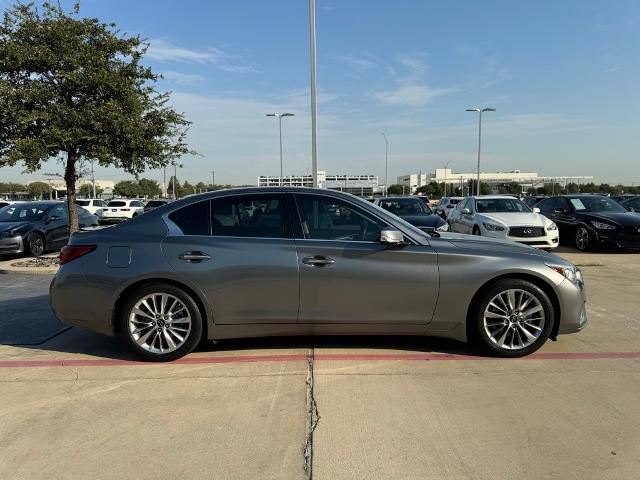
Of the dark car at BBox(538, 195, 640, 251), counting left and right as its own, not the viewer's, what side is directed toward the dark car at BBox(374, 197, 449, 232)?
right

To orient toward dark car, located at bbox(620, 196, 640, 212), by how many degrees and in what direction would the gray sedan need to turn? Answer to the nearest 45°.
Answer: approximately 45° to its left

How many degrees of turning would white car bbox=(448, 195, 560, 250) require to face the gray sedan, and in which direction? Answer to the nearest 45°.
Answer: approximately 45° to its right

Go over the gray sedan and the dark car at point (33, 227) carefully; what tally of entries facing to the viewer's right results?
1

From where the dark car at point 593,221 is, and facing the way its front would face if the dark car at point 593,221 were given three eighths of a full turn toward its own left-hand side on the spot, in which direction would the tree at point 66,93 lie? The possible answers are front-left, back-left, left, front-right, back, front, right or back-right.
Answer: back-left

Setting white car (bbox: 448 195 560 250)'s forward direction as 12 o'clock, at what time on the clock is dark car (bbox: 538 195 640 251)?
The dark car is roughly at 9 o'clock from the white car.

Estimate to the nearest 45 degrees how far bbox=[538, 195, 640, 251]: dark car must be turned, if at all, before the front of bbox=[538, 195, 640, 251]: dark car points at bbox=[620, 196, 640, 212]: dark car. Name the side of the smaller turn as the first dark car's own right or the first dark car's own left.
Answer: approximately 135° to the first dark car's own left

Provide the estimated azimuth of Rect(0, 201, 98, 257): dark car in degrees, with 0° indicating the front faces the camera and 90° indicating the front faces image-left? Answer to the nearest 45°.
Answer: approximately 45°

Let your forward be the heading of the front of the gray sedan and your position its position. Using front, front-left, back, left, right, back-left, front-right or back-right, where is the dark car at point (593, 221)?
front-left

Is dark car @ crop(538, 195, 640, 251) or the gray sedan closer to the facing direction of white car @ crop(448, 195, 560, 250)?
the gray sedan

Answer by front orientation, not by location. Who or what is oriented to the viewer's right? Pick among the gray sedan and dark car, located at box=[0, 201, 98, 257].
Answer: the gray sedan

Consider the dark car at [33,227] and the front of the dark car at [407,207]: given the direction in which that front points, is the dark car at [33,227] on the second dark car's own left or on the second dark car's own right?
on the second dark car's own right

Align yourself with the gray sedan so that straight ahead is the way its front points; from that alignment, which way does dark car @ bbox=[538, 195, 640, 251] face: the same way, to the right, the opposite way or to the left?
to the right

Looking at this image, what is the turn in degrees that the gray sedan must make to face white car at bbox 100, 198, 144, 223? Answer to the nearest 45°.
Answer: approximately 135° to its left

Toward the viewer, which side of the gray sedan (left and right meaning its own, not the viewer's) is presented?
right

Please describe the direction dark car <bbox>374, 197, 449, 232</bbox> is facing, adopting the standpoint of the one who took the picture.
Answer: facing the viewer and to the right of the viewer
